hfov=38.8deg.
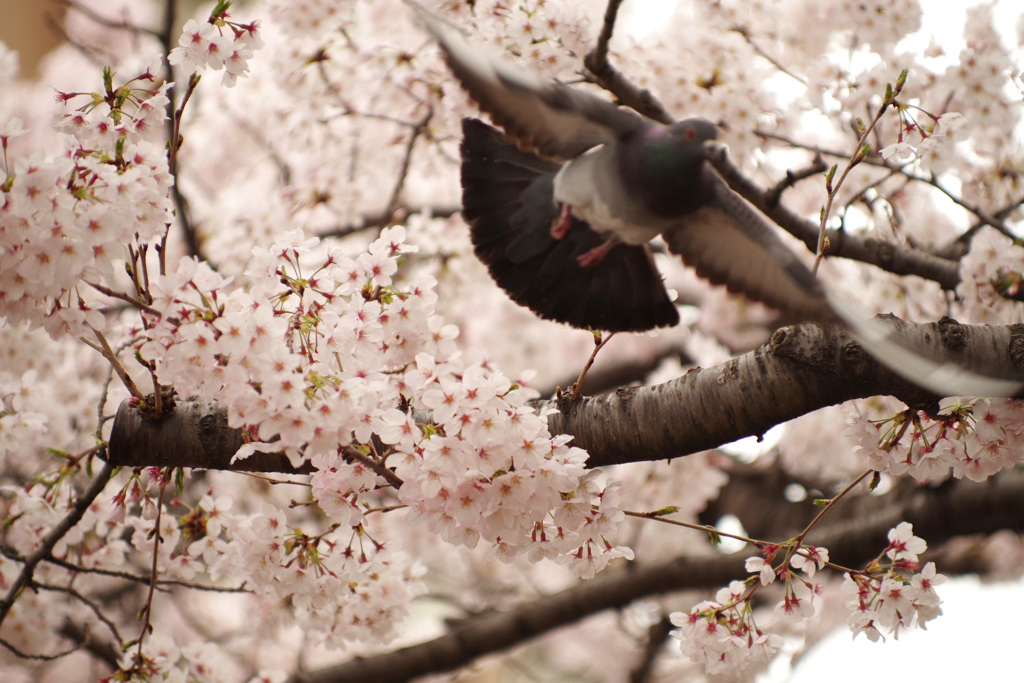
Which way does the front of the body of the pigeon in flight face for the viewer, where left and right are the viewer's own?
facing the viewer and to the right of the viewer
